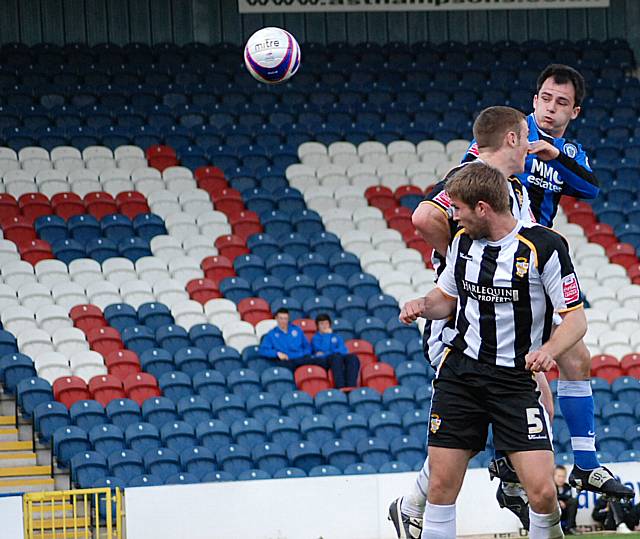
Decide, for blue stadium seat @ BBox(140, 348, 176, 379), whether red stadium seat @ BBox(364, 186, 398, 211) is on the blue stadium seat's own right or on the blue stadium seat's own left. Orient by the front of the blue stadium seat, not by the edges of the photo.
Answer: on the blue stadium seat's own left

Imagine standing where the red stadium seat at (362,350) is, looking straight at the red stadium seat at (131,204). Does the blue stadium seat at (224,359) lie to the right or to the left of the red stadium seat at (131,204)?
left

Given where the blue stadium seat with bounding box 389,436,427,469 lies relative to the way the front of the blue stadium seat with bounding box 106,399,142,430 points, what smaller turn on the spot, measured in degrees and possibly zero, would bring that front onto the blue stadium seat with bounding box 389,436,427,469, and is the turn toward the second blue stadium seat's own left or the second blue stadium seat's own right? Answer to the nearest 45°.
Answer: approximately 90° to the second blue stadium seat's own left

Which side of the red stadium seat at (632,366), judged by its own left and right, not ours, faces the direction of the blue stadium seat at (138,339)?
right

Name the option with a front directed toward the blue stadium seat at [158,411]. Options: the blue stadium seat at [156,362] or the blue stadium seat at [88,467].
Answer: the blue stadium seat at [156,362]

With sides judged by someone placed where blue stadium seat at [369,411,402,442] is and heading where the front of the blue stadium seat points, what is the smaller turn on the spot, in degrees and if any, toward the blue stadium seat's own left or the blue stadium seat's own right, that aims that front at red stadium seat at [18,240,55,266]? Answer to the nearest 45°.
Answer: approximately 90° to the blue stadium seat's own right
